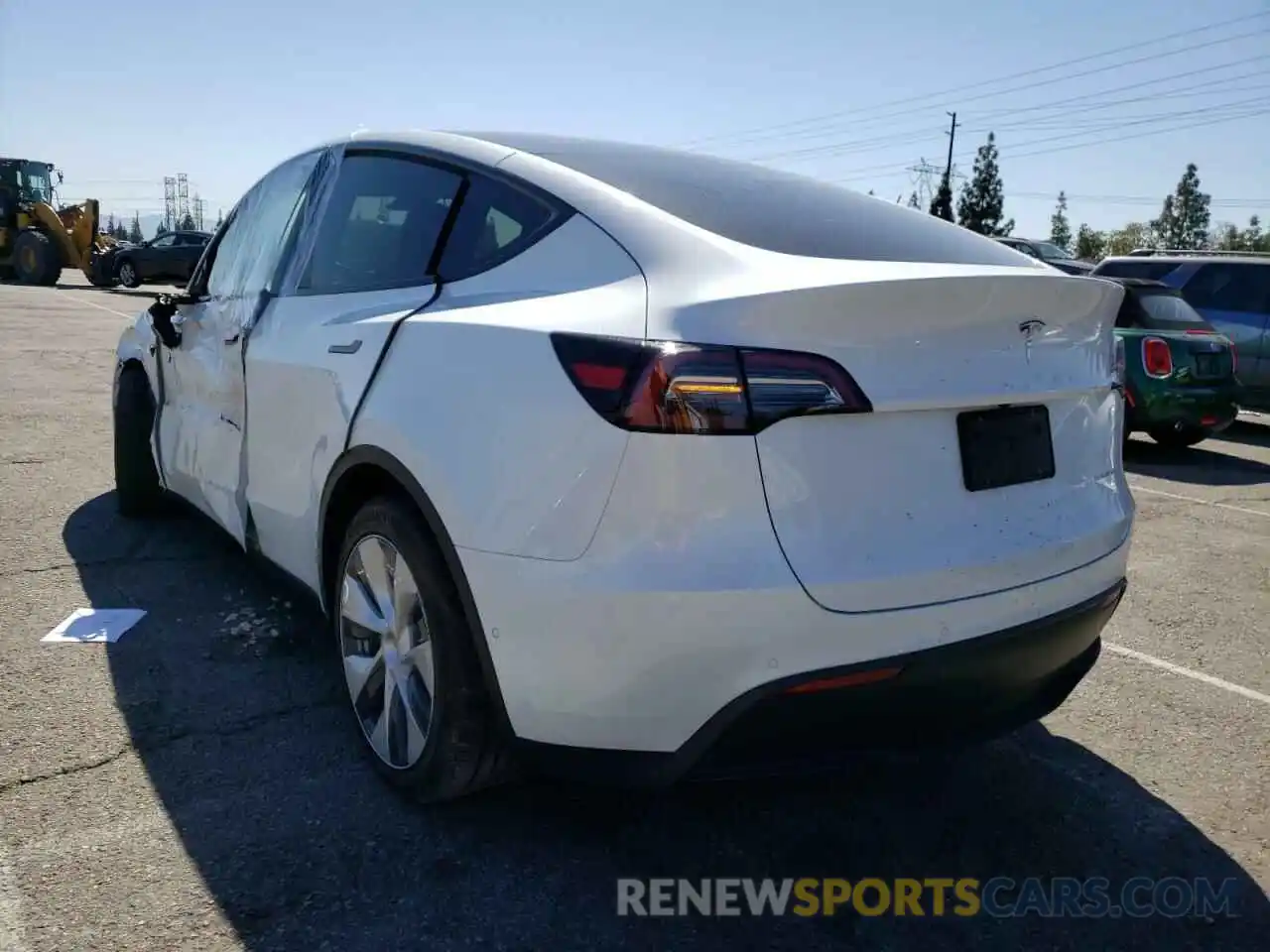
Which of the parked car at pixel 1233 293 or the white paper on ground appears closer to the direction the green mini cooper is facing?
the parked car

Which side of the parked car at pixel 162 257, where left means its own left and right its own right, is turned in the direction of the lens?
left

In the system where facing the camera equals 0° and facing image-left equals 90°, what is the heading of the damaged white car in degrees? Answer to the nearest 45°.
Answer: approximately 135°

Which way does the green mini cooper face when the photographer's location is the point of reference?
facing away from the viewer and to the left of the viewer

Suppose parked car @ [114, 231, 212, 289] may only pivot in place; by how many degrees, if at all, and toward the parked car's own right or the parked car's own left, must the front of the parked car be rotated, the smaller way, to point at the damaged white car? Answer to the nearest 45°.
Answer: approximately 90° to the parked car's own left

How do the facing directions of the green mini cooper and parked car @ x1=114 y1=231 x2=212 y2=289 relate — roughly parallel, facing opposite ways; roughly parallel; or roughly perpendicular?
roughly perpendicular

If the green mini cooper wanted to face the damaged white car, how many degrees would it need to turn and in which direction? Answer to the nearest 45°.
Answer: approximately 135° to its left

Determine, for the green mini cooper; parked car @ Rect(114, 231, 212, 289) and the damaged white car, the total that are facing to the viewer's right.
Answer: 0

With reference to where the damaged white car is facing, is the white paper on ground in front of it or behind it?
in front

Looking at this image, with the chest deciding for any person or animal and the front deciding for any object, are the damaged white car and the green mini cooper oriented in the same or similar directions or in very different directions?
same or similar directions

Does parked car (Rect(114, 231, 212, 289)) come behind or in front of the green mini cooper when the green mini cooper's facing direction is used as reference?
in front
